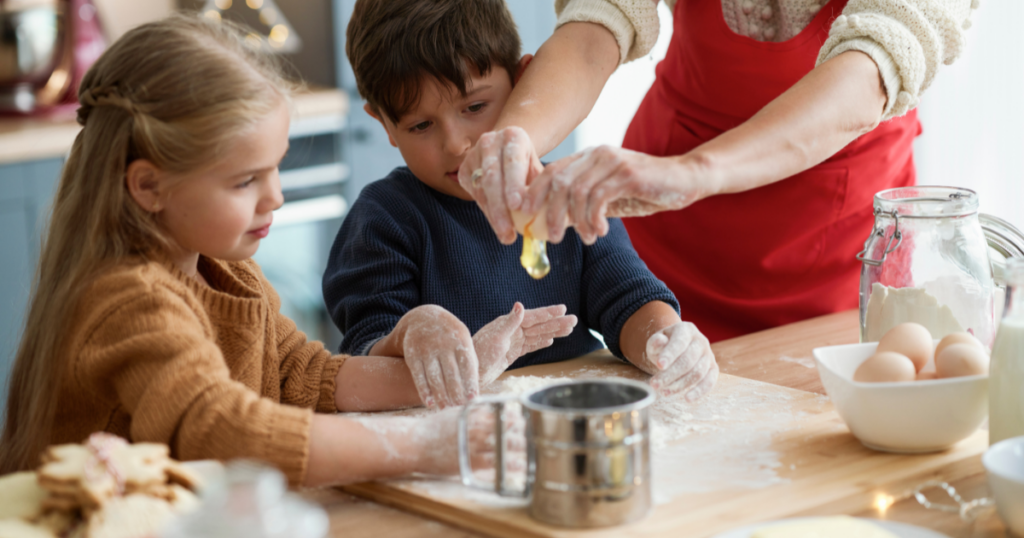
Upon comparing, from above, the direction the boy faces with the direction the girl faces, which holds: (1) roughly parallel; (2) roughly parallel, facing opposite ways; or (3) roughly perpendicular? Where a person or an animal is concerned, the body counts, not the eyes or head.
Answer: roughly perpendicular

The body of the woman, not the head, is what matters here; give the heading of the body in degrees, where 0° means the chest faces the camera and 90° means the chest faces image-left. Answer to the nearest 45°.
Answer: approximately 45°

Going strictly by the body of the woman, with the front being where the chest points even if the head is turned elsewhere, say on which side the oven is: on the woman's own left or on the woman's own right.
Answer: on the woman's own right

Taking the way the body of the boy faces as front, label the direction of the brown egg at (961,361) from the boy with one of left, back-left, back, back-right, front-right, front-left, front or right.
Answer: front-left

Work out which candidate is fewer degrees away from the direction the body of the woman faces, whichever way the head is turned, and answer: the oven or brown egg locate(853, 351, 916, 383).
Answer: the brown egg

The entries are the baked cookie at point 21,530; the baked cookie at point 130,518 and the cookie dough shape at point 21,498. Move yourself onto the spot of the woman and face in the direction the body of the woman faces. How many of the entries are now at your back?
0

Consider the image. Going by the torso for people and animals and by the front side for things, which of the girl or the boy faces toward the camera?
the boy

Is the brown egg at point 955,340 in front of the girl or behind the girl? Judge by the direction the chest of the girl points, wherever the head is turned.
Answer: in front

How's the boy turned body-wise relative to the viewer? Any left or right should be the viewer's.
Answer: facing the viewer

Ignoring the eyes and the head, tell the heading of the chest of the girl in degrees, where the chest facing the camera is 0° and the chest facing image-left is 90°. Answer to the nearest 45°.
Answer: approximately 270°

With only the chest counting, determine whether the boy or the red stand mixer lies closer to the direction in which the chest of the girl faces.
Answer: the boy

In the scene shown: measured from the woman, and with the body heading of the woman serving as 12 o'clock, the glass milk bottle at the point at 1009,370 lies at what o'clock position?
The glass milk bottle is roughly at 10 o'clock from the woman.

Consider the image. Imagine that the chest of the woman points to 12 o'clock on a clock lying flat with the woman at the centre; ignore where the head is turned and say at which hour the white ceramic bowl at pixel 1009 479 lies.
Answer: The white ceramic bowl is roughly at 10 o'clock from the woman.

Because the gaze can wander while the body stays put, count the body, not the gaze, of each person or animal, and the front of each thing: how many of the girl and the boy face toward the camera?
1
